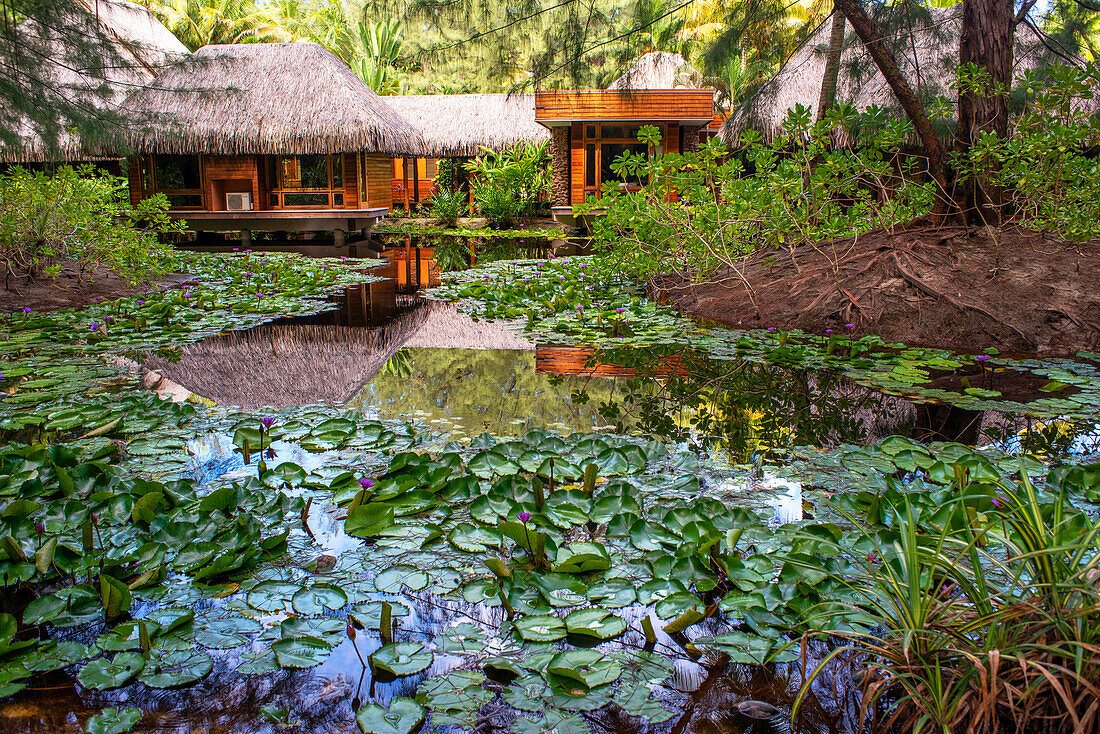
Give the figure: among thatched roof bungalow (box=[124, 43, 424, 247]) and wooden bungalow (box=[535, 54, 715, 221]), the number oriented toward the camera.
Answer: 2

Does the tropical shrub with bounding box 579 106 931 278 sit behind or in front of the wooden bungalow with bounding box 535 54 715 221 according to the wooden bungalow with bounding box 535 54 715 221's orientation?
in front

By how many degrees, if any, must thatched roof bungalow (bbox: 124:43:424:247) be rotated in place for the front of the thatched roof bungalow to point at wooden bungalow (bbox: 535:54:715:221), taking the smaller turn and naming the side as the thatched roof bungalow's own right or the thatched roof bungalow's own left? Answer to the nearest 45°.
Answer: approximately 90° to the thatched roof bungalow's own left

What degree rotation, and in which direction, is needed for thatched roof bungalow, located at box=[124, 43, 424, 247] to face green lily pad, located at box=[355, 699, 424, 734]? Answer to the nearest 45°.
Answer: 0° — it already faces it

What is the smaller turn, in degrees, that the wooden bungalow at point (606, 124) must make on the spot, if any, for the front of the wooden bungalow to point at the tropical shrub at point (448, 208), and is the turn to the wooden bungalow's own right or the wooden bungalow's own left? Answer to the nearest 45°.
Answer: approximately 135° to the wooden bungalow's own right

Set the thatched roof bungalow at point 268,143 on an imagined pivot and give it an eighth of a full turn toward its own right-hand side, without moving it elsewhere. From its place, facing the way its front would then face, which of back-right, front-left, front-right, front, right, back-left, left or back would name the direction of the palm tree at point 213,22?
back-right

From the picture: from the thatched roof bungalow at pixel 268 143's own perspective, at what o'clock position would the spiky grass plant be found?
The spiky grass plant is roughly at 12 o'clock from the thatched roof bungalow.

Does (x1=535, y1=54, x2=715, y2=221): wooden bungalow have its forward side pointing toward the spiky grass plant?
yes

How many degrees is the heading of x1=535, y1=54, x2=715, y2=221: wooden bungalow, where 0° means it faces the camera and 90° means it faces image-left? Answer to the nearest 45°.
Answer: approximately 0°

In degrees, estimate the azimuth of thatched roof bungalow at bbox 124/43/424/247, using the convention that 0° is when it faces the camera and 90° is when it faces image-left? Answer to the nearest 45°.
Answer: approximately 0°

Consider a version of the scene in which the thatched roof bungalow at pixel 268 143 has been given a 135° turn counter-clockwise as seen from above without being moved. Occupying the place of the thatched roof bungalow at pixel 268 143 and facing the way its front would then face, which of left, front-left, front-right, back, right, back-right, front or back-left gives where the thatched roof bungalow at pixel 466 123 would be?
front
